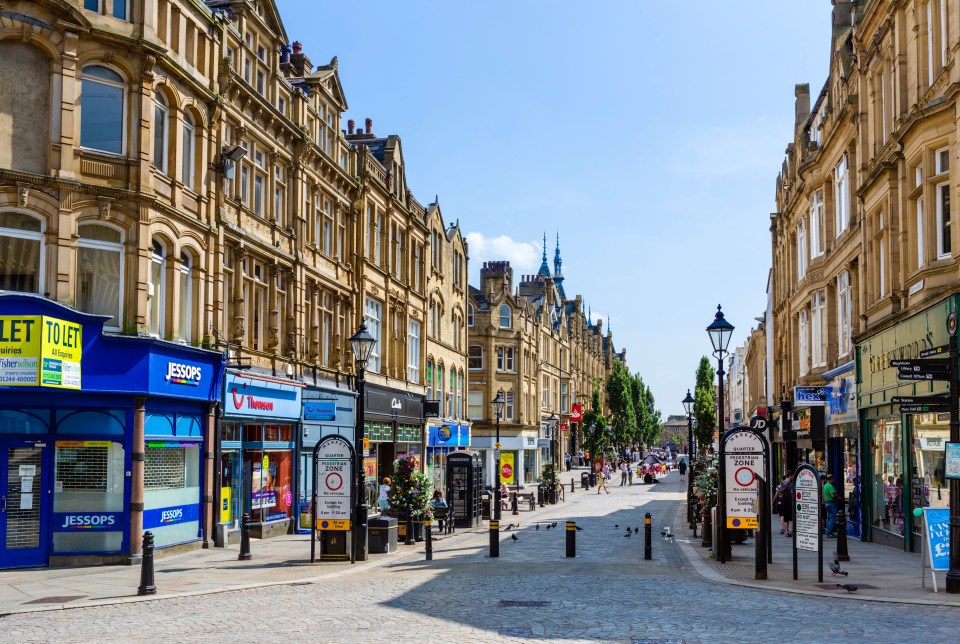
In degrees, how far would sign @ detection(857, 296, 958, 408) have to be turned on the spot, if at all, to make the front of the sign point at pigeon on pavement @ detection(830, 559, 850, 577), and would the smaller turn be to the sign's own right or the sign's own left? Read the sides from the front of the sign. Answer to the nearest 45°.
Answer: approximately 45° to the sign's own left

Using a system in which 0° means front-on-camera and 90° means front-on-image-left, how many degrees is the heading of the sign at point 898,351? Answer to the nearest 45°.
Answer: approximately 45°

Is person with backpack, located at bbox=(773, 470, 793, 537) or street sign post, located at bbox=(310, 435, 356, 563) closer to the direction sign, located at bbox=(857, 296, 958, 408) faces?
the street sign post
